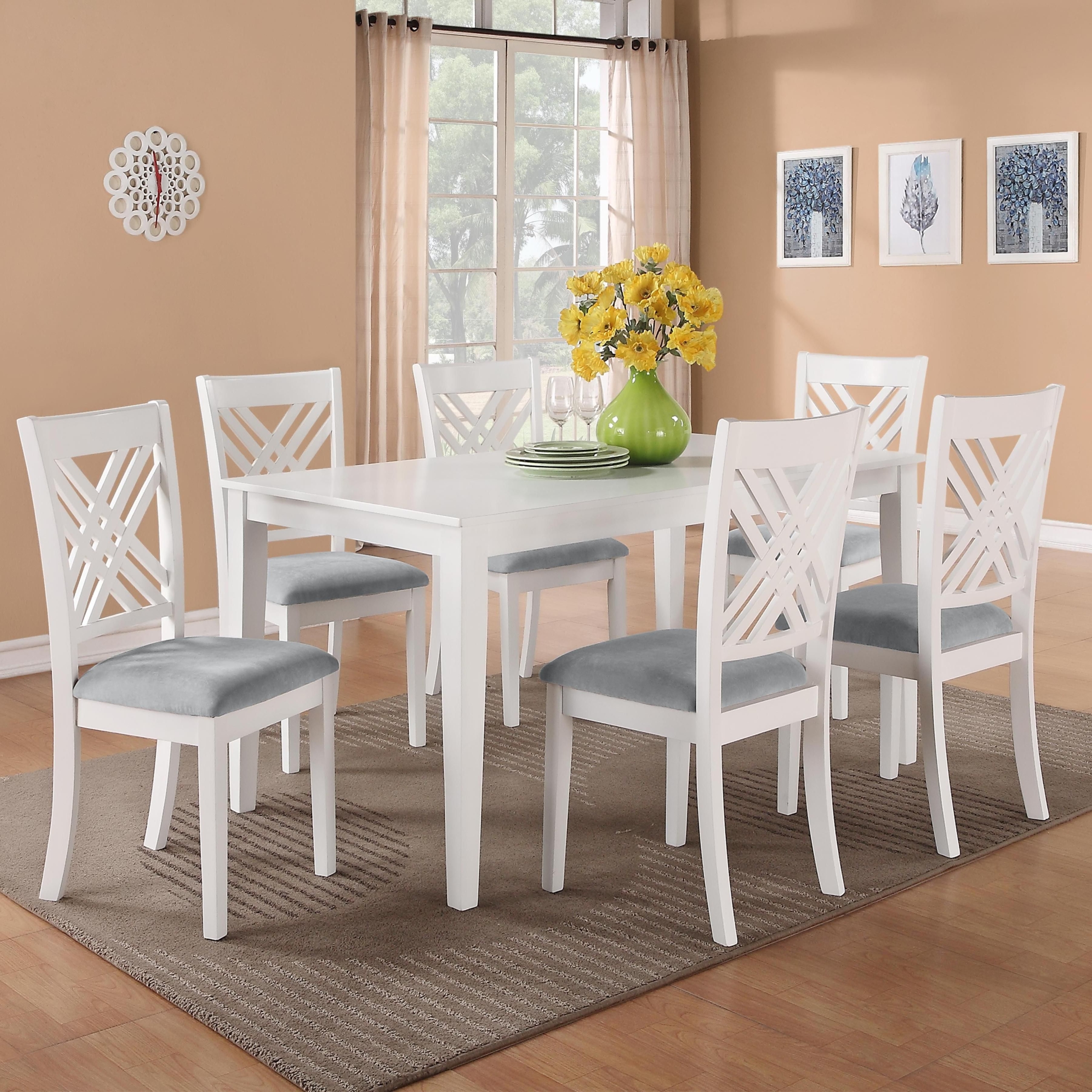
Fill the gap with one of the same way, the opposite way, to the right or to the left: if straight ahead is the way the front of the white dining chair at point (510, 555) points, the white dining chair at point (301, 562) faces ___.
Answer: the same way

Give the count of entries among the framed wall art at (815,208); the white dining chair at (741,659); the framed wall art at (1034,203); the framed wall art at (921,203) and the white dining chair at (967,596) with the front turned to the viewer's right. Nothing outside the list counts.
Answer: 0

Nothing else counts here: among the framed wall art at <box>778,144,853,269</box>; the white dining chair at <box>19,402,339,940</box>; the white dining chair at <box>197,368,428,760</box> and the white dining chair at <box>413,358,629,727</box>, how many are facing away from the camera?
0

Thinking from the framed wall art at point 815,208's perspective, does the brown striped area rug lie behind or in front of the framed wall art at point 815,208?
in front

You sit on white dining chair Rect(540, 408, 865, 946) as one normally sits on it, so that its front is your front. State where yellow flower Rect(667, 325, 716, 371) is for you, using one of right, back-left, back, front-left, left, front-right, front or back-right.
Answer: front-right

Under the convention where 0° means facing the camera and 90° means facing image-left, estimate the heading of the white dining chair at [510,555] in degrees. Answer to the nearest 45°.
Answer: approximately 315°

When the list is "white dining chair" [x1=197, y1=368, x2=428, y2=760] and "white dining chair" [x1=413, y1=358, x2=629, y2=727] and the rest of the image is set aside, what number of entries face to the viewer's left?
0

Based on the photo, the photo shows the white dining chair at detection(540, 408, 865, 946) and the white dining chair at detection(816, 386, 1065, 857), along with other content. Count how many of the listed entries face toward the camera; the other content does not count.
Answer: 0

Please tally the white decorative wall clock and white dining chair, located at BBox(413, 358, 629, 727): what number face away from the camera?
0

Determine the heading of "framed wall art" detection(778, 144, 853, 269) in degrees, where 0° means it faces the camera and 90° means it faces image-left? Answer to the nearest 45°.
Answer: approximately 45°

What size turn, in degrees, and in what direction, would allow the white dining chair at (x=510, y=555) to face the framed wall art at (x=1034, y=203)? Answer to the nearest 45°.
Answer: approximately 90° to its left

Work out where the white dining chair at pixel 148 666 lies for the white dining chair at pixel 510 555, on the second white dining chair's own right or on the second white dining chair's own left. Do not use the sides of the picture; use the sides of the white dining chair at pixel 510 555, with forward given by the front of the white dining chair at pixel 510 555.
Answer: on the second white dining chair's own right

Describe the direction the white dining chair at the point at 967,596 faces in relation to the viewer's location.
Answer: facing away from the viewer and to the left of the viewer
